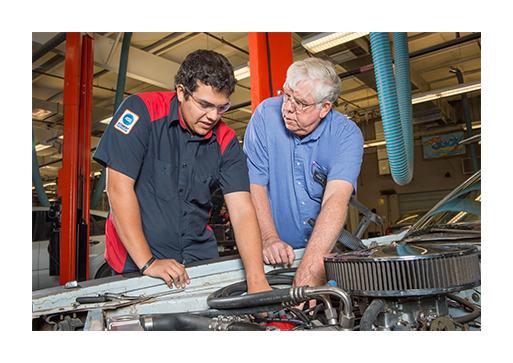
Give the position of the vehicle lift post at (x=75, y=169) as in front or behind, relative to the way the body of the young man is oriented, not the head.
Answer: behind

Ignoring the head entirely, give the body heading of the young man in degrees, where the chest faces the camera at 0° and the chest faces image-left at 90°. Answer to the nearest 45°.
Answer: approximately 315°

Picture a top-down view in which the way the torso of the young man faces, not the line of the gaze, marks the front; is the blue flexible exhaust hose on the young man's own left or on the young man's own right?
on the young man's own left

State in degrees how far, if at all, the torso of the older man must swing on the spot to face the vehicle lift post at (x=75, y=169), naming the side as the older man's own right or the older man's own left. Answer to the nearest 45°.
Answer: approximately 135° to the older man's own right

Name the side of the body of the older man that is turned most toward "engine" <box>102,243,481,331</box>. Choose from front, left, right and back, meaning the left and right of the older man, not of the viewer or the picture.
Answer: front

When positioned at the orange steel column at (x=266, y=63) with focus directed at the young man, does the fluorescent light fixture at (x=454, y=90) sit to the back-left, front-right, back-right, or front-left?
back-left

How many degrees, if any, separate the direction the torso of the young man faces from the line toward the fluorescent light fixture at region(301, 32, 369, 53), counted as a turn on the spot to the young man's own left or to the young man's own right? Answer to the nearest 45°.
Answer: approximately 90° to the young man's own left

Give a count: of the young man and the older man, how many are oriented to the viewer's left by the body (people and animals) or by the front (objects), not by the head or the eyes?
0

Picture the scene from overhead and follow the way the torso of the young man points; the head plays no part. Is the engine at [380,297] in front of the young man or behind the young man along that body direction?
in front

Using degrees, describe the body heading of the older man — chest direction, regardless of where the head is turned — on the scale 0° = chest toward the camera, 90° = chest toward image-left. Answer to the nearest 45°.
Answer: approximately 0°
